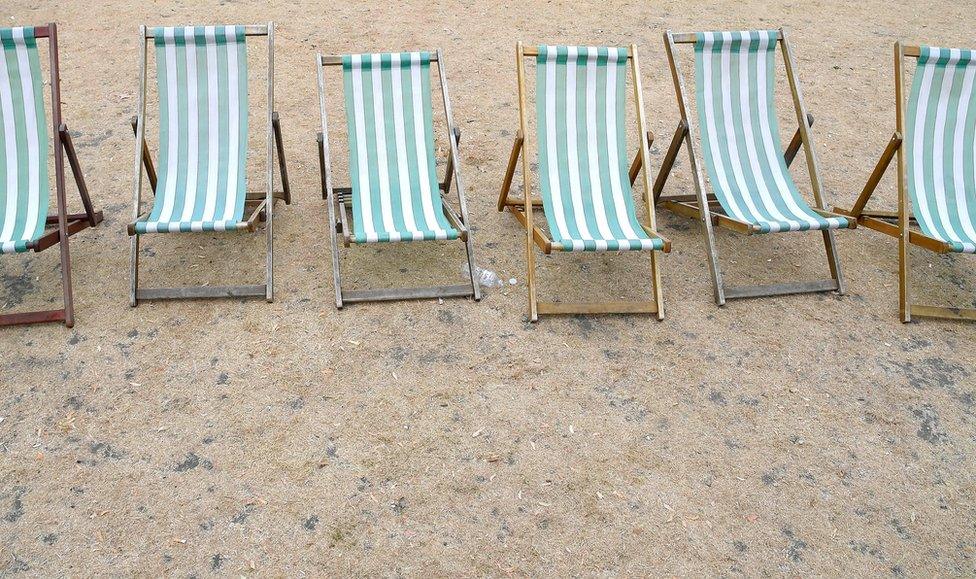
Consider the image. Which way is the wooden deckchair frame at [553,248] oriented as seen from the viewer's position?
toward the camera

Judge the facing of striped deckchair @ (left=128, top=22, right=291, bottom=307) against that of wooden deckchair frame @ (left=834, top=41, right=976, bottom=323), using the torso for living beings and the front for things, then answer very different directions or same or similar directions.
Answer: same or similar directions

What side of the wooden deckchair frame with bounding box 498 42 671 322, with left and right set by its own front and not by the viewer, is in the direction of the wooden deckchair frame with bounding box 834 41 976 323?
left

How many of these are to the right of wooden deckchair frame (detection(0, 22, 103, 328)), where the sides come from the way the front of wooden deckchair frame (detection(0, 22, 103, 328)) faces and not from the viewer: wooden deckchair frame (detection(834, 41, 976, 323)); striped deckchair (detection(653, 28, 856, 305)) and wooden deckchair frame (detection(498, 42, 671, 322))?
0

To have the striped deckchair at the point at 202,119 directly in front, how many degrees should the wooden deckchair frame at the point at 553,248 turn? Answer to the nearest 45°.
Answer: approximately 90° to its right

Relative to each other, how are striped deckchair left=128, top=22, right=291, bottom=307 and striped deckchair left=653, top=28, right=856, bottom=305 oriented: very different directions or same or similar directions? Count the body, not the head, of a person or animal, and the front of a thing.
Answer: same or similar directions

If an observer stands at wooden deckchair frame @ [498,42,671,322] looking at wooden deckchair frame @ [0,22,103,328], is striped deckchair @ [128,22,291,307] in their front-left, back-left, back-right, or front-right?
front-right

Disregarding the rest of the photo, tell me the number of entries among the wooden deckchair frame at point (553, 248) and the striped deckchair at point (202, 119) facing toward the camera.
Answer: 2

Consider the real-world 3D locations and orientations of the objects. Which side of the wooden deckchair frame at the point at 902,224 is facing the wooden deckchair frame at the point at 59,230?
right

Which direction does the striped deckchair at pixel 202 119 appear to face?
toward the camera

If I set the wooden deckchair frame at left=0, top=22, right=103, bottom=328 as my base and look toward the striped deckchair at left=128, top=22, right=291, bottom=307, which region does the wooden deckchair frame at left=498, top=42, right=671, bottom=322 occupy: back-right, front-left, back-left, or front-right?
front-right

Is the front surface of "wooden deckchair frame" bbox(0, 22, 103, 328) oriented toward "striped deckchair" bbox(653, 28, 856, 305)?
no

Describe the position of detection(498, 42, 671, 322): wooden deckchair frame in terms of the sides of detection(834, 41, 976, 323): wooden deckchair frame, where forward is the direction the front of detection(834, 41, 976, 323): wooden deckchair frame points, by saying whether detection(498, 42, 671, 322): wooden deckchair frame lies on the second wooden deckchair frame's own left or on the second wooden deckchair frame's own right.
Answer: on the second wooden deckchair frame's own right

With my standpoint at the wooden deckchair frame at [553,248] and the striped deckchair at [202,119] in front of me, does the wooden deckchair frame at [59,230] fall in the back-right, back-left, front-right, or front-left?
front-left

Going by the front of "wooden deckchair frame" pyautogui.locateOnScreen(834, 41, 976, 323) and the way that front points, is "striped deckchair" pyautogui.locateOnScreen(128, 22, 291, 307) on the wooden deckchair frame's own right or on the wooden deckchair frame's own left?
on the wooden deckchair frame's own right

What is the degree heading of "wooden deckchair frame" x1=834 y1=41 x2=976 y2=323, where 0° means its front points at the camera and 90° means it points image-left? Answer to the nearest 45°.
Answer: approximately 315°

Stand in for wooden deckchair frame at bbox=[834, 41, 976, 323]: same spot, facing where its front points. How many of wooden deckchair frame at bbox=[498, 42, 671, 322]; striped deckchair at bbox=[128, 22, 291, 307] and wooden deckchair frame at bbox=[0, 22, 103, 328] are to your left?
0

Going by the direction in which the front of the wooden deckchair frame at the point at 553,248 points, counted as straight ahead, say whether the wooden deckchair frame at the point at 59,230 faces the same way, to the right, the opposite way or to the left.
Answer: the same way
